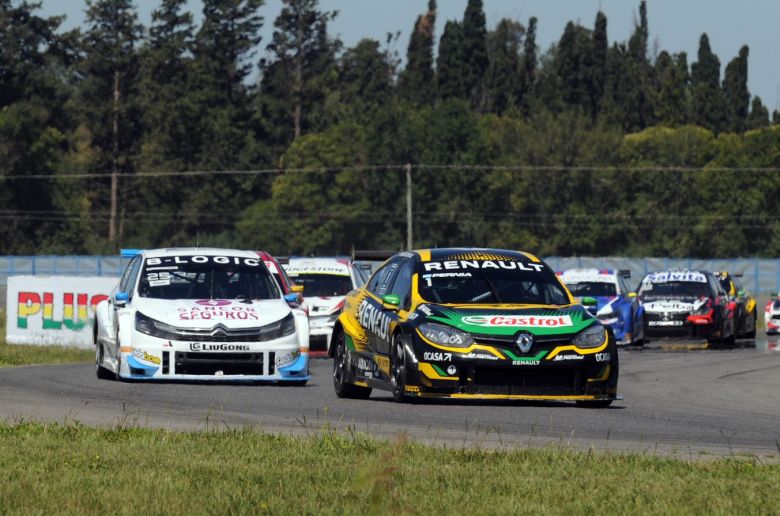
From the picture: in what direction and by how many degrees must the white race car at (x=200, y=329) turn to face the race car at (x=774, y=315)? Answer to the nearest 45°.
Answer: approximately 135° to its left

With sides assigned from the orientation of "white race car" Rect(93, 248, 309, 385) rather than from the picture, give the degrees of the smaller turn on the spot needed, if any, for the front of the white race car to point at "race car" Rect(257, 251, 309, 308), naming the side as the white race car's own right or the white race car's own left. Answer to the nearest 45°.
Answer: approximately 135° to the white race car's own left

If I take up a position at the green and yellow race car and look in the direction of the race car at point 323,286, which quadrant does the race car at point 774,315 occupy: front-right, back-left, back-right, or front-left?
front-right

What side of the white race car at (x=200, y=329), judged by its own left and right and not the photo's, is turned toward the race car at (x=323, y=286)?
back

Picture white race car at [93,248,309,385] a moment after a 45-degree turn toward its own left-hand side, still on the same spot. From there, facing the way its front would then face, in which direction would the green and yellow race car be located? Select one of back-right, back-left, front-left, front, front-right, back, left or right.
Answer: front

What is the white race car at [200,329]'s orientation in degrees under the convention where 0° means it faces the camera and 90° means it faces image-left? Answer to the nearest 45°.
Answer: approximately 0°

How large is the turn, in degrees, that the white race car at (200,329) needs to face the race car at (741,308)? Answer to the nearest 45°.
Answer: approximately 135° to its left
